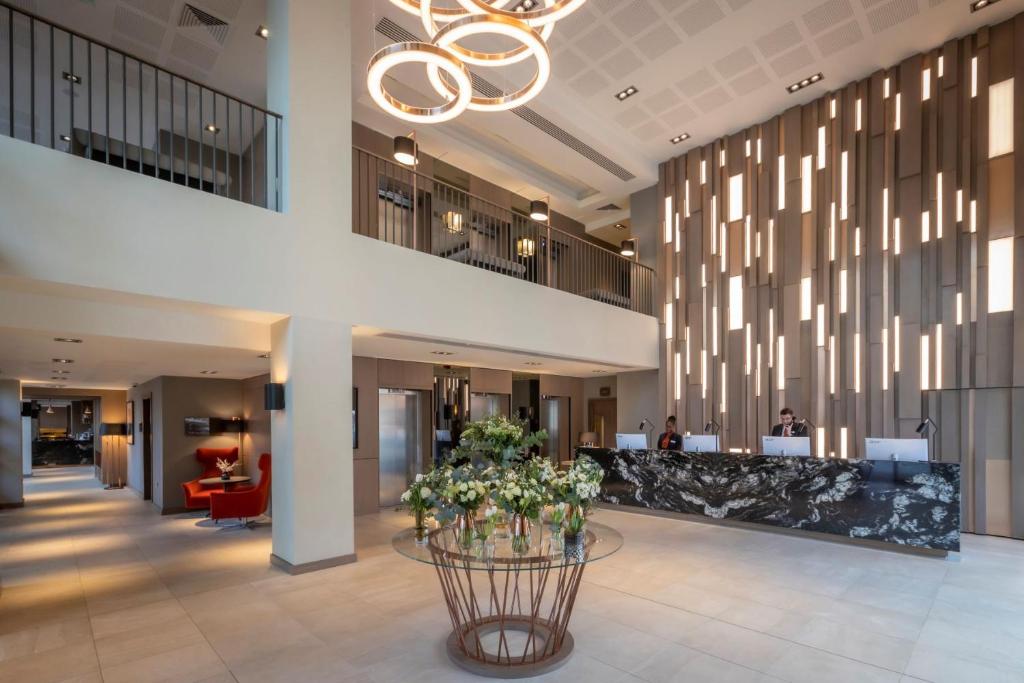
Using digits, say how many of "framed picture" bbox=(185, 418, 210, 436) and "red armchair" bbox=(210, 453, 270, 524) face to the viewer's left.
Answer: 1

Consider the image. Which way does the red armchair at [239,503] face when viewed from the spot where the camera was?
facing to the left of the viewer

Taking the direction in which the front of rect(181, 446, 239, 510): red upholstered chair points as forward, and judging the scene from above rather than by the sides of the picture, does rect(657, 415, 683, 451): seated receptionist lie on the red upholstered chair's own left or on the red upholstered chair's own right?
on the red upholstered chair's own left

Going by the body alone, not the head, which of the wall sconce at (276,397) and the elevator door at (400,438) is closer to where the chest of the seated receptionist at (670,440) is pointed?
the wall sconce

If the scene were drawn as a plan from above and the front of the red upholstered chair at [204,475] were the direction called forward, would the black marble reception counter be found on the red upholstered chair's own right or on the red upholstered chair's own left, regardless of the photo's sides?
on the red upholstered chair's own left

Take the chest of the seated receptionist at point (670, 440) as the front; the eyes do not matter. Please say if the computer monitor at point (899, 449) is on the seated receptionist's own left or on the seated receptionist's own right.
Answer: on the seated receptionist's own left
